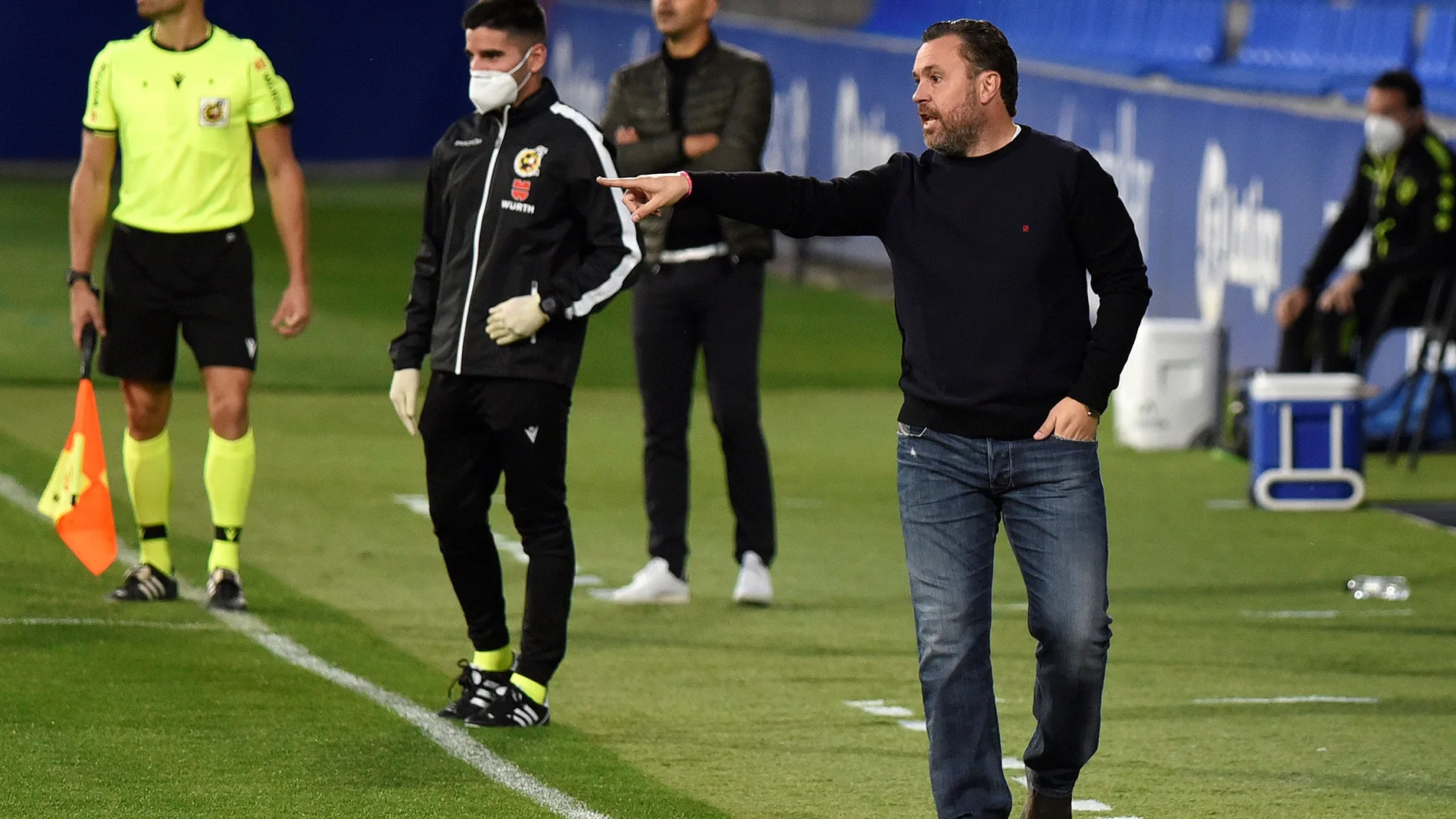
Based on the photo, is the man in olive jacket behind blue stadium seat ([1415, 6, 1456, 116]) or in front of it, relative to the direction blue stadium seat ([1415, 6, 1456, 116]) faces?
in front

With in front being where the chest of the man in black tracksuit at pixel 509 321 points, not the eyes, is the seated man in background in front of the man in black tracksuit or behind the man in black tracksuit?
behind

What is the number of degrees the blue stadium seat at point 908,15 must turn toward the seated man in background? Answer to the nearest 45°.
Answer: approximately 45° to its left

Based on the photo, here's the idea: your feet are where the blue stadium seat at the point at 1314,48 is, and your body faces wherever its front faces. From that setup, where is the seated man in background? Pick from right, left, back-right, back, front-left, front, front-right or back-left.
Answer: front-left

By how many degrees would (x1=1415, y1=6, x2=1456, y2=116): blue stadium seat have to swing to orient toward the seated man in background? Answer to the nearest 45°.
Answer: approximately 45° to its left

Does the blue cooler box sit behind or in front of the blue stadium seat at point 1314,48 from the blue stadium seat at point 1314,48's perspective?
in front

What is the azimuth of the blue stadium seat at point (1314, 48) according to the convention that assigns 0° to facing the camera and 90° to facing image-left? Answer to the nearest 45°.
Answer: approximately 45°

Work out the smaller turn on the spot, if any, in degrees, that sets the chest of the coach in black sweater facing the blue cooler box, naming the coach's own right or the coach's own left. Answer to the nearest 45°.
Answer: approximately 180°
